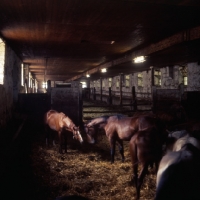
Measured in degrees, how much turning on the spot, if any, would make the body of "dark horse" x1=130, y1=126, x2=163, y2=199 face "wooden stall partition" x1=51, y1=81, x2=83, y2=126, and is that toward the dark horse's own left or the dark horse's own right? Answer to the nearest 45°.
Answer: approximately 90° to the dark horse's own left

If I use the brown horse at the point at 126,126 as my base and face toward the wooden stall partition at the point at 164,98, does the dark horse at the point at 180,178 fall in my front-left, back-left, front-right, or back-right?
back-right

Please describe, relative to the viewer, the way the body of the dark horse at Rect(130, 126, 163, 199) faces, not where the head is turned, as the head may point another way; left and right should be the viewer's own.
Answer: facing away from the viewer and to the right of the viewer

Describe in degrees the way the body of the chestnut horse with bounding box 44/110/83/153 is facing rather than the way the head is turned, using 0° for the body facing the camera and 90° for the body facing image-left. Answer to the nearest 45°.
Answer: approximately 315°

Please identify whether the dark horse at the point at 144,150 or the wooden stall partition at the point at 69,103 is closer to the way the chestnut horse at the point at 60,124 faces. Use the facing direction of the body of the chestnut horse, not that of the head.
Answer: the dark horse

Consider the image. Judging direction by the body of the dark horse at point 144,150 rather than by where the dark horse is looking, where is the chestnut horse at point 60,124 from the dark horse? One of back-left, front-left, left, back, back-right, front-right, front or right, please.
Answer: left

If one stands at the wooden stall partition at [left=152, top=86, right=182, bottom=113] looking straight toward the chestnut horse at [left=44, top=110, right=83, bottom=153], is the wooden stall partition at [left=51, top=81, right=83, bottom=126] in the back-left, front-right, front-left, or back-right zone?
front-right

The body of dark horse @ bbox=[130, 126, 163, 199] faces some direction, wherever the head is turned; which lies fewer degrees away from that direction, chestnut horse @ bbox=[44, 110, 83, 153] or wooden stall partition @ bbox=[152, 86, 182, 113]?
the wooden stall partition

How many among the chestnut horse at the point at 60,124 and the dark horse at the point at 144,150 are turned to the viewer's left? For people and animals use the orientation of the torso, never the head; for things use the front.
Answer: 0

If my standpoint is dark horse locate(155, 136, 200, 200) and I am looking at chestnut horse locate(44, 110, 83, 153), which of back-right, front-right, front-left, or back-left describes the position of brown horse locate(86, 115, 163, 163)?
front-right

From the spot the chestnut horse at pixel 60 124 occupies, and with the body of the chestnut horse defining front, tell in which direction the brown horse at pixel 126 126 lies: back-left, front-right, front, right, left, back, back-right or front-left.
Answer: front

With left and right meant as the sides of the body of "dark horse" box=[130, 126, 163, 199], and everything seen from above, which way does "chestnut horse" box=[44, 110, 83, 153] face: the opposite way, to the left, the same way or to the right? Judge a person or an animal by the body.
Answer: to the right

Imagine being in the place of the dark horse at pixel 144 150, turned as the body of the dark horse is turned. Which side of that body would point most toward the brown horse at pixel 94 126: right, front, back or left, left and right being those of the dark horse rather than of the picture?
left

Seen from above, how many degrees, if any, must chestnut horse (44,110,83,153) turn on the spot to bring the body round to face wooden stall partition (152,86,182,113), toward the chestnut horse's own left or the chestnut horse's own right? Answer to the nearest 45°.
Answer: approximately 90° to the chestnut horse's own left

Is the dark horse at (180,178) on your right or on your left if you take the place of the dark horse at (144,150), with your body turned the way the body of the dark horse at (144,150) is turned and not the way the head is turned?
on your right
